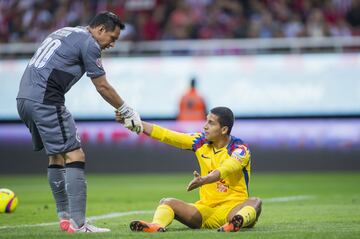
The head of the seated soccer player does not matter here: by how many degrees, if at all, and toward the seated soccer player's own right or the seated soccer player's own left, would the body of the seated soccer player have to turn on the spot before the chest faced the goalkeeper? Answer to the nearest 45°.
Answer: approximately 45° to the seated soccer player's own right

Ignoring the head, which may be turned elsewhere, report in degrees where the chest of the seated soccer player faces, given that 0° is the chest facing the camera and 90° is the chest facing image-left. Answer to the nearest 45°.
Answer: approximately 45°

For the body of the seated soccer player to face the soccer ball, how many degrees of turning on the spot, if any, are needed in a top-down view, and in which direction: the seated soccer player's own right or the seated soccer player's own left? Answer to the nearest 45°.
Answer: approximately 90° to the seated soccer player's own right

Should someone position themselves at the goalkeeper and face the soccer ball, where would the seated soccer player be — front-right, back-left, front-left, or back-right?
back-right

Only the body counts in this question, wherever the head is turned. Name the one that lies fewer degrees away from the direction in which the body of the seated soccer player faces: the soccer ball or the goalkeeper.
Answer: the goalkeeper
